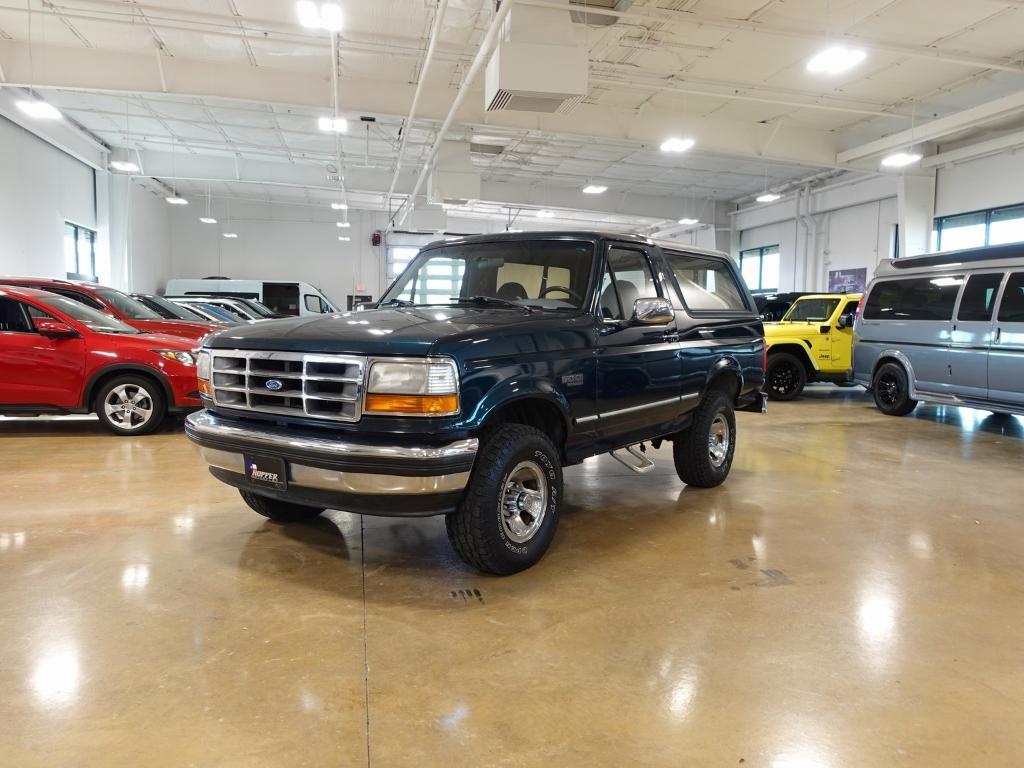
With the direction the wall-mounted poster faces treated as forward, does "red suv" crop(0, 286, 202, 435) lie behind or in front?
in front

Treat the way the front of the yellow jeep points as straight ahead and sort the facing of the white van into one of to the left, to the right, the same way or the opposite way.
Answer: the opposite way

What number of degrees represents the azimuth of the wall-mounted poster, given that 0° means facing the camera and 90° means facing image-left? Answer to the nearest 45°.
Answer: approximately 0°

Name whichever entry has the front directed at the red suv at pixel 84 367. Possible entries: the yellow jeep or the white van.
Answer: the yellow jeep

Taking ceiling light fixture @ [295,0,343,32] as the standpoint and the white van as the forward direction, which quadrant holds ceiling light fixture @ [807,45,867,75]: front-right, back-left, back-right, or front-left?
back-right

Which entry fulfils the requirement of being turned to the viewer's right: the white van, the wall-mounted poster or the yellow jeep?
the white van

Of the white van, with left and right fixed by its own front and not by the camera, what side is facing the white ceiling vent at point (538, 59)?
right

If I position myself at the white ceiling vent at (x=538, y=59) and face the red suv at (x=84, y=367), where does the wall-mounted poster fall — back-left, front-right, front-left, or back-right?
back-right

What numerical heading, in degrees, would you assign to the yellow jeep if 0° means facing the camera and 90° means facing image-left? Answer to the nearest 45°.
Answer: approximately 45°

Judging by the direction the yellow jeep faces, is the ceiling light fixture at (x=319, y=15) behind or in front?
in front

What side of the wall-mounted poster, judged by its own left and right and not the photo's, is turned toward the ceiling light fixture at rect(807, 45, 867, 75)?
front

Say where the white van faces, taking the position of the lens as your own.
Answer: facing to the right of the viewer

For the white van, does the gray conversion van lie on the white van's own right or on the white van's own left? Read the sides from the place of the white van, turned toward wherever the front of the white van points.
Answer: on the white van's own right

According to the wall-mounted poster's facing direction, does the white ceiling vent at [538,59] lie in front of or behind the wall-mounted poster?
in front
